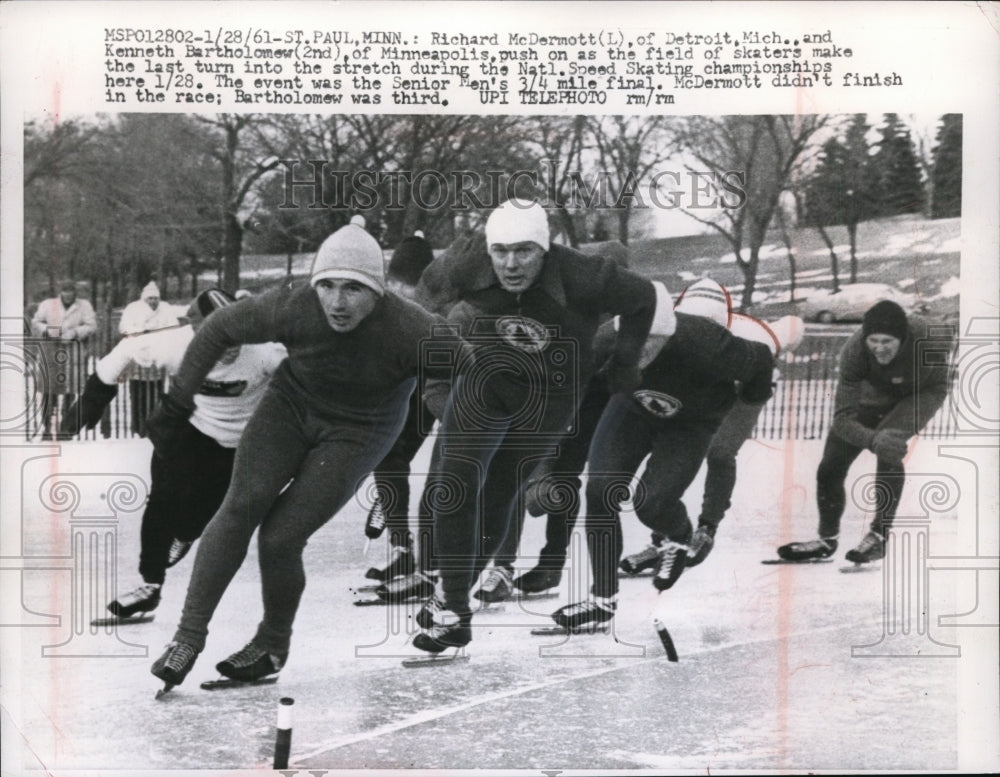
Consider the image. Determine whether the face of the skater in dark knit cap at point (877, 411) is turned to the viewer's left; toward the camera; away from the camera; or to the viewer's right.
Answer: toward the camera

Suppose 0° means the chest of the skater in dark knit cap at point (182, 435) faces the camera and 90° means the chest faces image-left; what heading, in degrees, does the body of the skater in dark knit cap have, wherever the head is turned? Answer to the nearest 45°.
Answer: approximately 45°

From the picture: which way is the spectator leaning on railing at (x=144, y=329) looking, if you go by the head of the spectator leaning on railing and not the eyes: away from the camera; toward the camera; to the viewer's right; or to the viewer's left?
toward the camera
